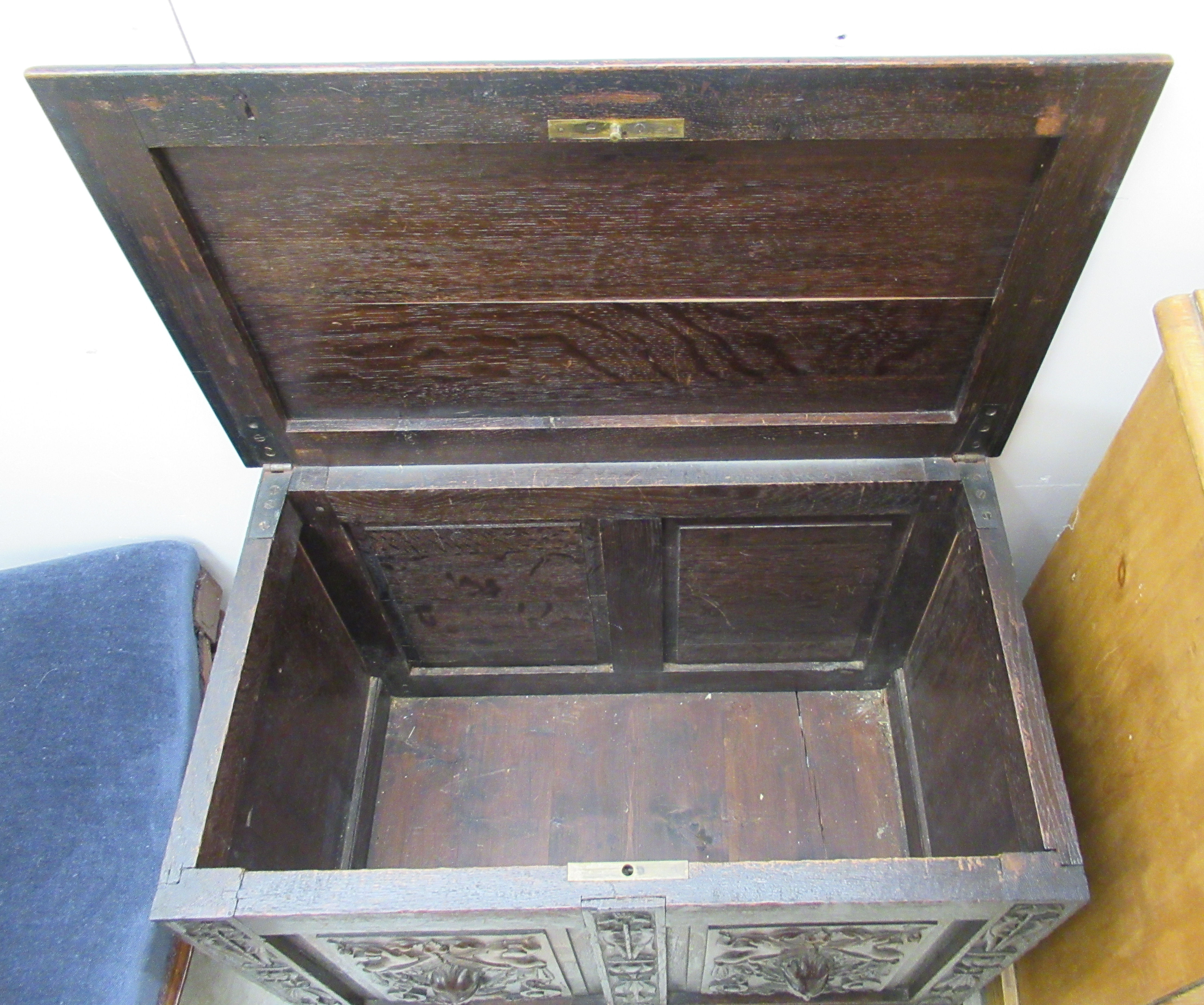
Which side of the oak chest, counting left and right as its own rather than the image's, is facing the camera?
front

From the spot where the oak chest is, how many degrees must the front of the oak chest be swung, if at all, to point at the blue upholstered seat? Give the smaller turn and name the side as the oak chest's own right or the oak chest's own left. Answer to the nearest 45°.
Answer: approximately 135° to the oak chest's own right
